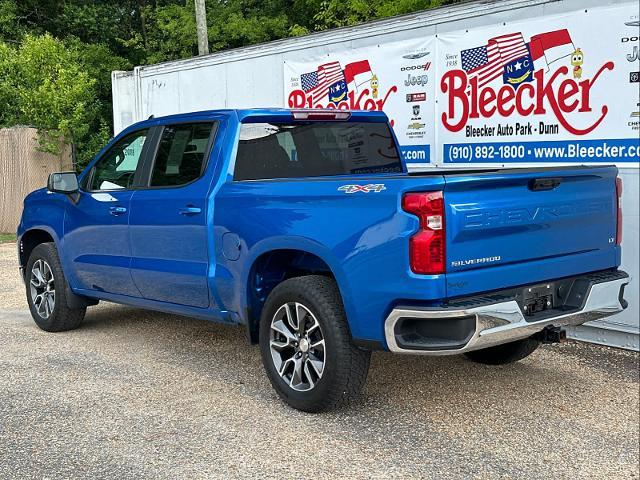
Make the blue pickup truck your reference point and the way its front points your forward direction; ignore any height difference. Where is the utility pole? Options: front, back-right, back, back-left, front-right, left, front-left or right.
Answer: front-right

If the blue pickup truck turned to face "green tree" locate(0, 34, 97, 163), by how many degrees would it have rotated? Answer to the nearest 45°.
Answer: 0° — it already faces it

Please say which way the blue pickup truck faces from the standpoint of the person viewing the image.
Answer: facing away from the viewer and to the left of the viewer
